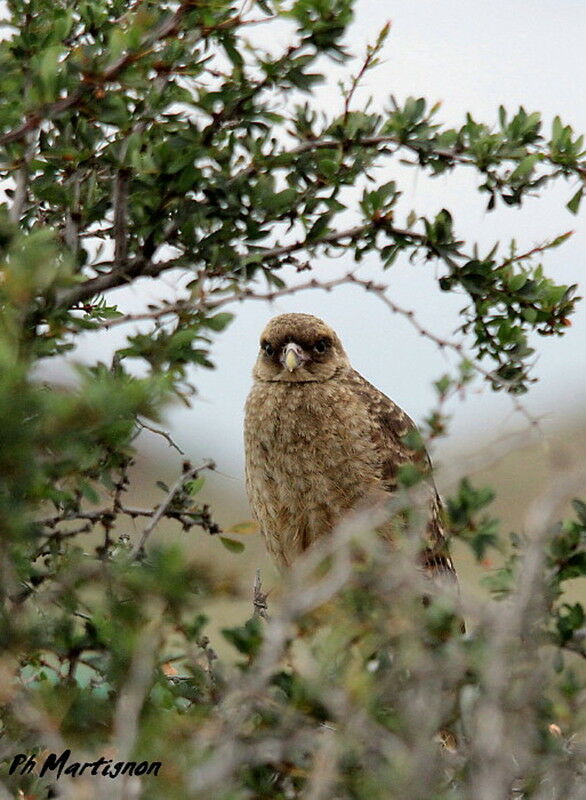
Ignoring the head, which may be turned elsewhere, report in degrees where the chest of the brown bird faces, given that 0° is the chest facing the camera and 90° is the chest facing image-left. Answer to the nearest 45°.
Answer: approximately 45°
